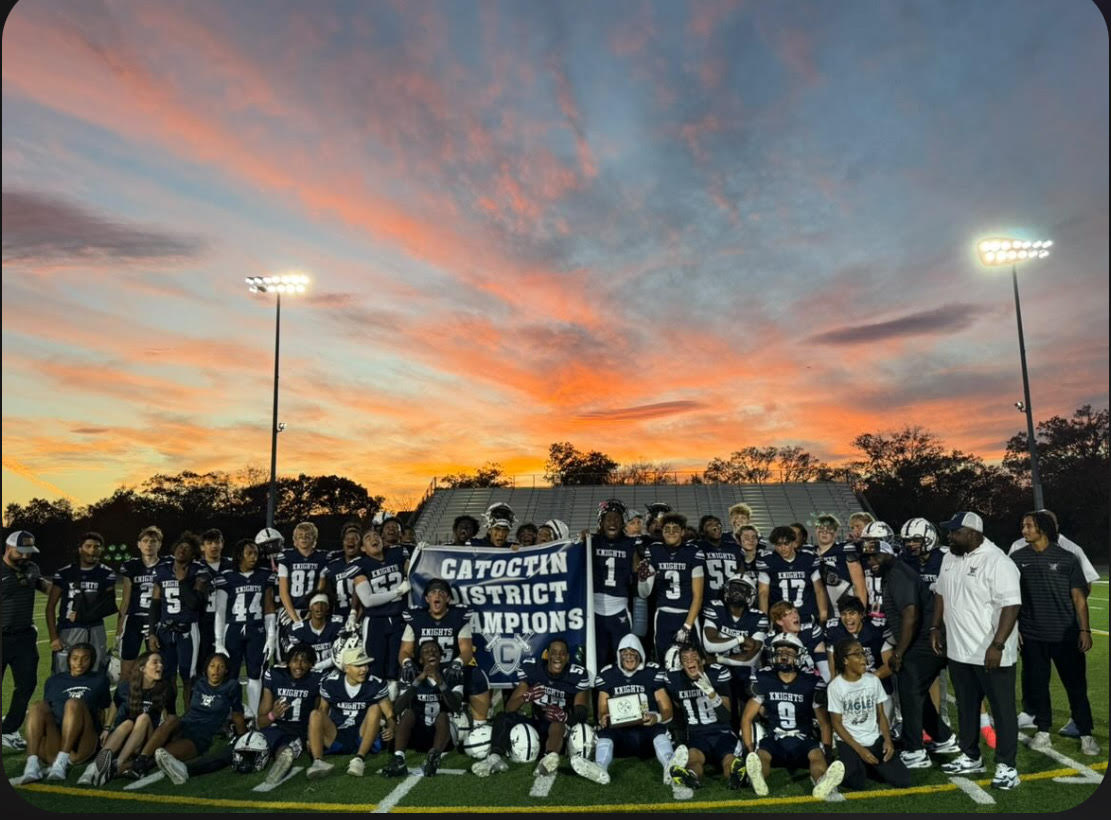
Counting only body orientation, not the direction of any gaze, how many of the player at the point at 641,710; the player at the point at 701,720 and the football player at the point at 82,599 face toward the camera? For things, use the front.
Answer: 3

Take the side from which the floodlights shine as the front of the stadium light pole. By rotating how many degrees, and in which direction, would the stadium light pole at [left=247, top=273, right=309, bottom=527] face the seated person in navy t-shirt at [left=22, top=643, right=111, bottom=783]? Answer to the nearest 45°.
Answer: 0° — it already faces them

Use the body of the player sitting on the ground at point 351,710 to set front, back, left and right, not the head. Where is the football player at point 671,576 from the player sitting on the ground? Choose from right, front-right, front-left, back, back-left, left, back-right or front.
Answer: left

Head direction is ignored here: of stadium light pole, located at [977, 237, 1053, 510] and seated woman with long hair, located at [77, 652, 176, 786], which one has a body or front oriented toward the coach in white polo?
the stadium light pole

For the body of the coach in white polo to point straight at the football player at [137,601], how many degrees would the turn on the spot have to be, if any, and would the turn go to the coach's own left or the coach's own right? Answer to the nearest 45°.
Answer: approximately 45° to the coach's own right

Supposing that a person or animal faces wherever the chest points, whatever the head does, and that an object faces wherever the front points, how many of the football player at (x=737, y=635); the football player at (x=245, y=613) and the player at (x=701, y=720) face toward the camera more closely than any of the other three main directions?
3

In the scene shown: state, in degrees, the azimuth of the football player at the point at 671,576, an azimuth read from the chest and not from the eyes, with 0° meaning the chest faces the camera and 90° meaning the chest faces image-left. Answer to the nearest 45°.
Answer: approximately 0°

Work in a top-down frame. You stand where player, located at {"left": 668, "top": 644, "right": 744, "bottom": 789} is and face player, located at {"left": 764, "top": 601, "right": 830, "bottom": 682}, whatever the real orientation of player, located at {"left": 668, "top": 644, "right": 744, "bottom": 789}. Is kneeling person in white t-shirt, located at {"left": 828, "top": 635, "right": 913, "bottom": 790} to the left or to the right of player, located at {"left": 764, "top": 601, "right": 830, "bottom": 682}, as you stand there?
right

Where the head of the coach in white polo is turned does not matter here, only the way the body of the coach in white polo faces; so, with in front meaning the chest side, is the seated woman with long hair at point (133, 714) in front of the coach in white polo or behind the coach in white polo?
in front

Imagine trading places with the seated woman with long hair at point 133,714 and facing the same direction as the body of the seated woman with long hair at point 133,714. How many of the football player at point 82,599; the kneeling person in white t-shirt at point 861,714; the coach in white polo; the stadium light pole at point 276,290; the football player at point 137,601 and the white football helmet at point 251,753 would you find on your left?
3
